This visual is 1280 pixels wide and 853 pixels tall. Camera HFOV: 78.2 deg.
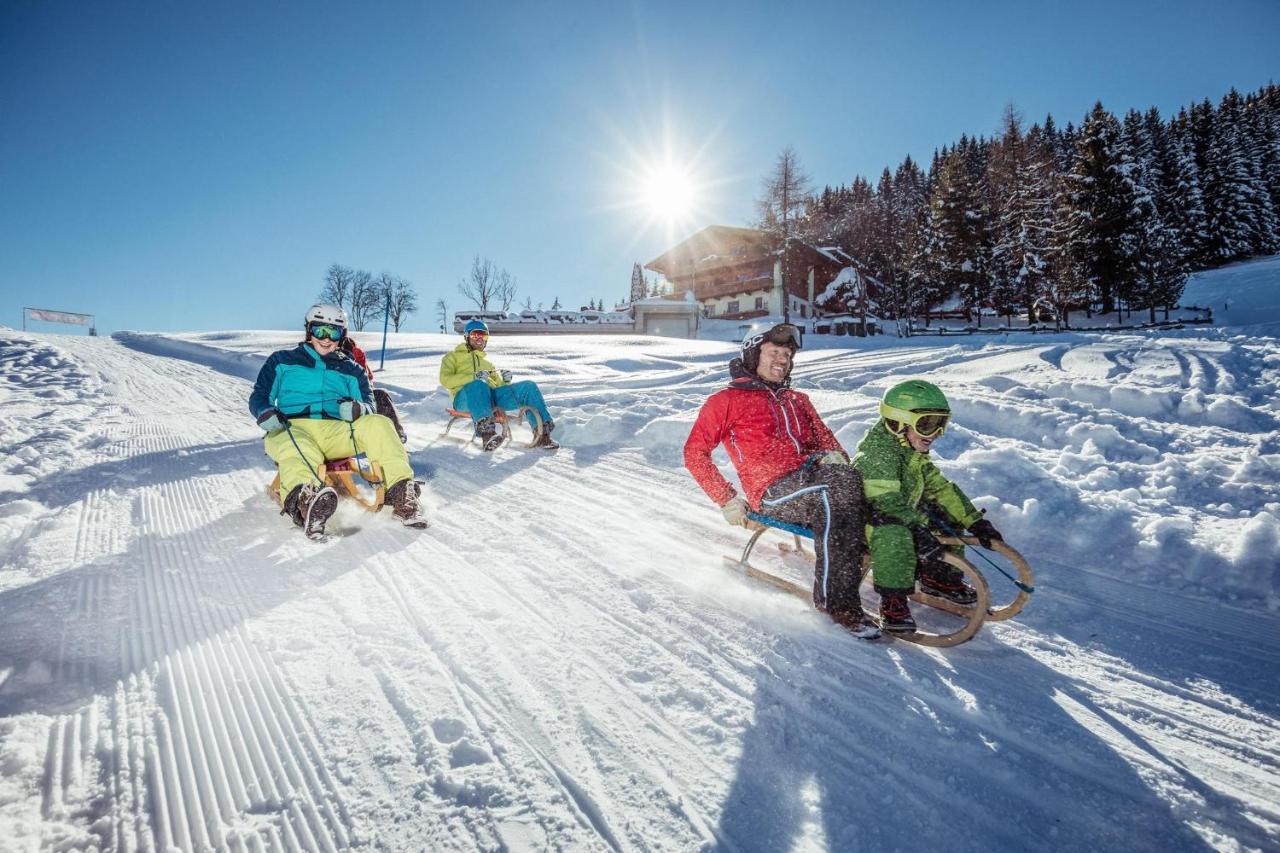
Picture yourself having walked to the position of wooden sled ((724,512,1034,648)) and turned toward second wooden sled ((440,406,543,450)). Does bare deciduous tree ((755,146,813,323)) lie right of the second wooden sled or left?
right

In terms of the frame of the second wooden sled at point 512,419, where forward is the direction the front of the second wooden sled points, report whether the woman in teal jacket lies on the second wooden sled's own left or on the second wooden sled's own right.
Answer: on the second wooden sled's own right

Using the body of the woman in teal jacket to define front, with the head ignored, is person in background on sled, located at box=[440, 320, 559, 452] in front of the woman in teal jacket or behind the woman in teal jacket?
behind

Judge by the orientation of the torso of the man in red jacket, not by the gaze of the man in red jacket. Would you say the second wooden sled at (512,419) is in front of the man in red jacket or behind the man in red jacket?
behind

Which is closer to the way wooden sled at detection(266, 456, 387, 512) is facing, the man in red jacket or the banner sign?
the man in red jacket

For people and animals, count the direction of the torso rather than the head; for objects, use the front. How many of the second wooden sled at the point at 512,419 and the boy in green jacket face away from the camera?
0

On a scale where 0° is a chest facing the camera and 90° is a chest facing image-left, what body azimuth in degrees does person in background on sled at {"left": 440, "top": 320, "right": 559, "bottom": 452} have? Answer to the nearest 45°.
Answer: approximately 315°

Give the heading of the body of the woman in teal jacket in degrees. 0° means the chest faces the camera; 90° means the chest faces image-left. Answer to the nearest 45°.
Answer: approximately 0°

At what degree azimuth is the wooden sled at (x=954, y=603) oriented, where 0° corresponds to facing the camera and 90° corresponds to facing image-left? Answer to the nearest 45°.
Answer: approximately 315°

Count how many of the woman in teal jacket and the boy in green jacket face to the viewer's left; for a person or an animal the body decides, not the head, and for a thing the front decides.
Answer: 0

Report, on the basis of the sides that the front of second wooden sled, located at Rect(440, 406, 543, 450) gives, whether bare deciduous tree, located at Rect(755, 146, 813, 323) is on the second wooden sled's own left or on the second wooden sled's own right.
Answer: on the second wooden sled's own left

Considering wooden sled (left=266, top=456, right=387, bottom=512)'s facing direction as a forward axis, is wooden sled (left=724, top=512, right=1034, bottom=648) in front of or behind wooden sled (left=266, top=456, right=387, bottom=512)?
in front

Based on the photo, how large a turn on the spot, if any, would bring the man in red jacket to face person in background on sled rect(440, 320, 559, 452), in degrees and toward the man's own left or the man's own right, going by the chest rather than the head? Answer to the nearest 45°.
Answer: approximately 180°

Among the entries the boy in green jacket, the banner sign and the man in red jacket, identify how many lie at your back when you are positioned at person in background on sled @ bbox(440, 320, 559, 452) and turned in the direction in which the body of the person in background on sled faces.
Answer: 1

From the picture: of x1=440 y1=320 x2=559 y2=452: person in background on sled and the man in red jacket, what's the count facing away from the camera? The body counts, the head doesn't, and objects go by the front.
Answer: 0
